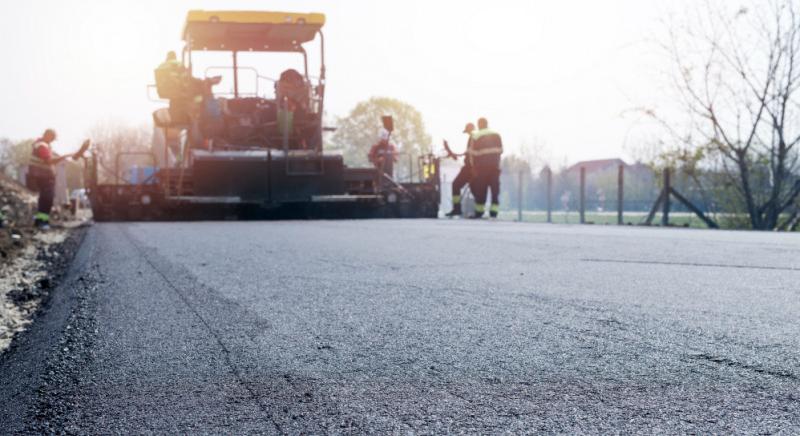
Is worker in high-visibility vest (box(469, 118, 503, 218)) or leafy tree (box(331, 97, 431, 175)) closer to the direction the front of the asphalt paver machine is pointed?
the leafy tree

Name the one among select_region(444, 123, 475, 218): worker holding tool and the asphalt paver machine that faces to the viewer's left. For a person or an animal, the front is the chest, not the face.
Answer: the worker holding tool

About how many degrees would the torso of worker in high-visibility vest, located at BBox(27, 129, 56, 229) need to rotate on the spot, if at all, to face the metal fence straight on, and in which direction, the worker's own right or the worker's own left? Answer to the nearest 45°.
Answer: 0° — they already face it

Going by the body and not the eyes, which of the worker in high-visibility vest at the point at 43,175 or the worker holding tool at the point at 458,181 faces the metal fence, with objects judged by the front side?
the worker in high-visibility vest

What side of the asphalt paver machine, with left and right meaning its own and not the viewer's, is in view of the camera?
back

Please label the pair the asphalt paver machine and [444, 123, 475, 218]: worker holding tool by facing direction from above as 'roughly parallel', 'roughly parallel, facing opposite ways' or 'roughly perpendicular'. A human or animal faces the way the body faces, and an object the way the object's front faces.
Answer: roughly perpendicular

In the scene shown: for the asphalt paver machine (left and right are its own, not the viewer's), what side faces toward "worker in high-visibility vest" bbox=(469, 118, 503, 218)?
right

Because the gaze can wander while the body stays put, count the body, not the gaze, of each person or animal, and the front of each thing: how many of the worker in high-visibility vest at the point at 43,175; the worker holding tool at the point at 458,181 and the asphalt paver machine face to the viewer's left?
1

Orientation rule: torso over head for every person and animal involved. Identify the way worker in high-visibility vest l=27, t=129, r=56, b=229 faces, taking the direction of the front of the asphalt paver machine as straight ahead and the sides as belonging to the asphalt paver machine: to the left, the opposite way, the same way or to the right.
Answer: to the right

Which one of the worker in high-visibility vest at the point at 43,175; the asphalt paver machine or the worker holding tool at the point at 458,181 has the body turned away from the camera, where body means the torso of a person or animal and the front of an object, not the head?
the asphalt paver machine

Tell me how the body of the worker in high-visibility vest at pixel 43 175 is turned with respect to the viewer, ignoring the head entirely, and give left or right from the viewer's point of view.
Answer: facing to the right of the viewer

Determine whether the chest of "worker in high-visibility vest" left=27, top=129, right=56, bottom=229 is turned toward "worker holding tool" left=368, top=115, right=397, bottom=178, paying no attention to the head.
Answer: yes

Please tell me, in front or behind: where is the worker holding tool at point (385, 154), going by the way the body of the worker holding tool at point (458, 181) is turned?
in front

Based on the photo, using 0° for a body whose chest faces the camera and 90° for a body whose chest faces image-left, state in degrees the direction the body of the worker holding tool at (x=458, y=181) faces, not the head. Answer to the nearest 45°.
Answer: approximately 90°

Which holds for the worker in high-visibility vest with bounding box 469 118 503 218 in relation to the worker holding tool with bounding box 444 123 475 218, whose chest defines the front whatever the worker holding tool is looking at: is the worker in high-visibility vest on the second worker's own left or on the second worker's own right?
on the second worker's own left

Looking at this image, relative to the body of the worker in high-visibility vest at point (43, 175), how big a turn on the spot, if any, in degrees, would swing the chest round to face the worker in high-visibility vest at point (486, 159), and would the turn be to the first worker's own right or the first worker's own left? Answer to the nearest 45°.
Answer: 0° — they already face them

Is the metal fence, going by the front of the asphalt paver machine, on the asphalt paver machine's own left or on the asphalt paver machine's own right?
on the asphalt paver machine's own right
